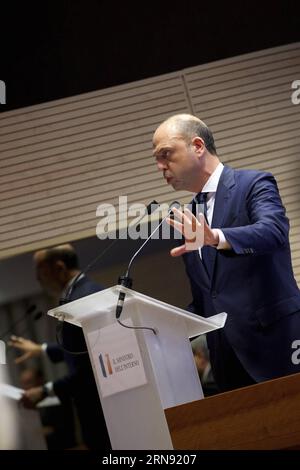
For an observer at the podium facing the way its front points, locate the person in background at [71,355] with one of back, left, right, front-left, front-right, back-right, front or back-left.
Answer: back-right

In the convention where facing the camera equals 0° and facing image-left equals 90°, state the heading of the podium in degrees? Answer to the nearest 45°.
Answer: approximately 45°

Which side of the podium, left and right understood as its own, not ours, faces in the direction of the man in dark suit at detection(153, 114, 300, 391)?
back

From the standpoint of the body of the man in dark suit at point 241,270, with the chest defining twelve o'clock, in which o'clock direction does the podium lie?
The podium is roughly at 12 o'clock from the man in dark suit.

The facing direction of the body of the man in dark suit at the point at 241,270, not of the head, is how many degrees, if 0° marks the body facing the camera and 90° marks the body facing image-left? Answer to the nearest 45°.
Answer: approximately 45°
